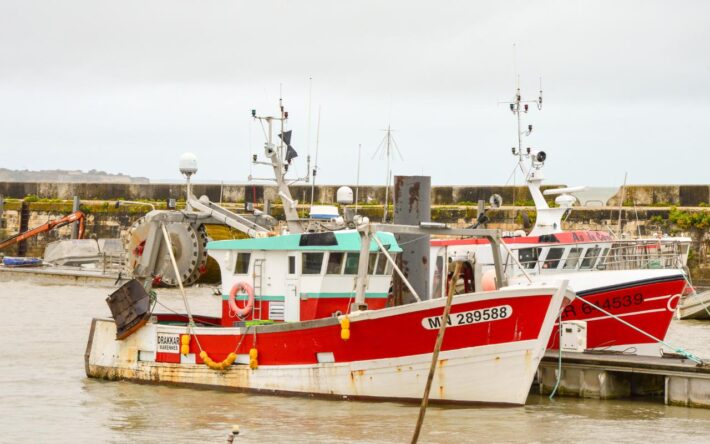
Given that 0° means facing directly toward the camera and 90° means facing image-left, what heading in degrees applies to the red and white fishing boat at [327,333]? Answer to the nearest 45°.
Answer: approximately 270°

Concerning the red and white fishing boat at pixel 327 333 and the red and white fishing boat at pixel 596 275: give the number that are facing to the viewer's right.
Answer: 2

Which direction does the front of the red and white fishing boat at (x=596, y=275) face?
to the viewer's right

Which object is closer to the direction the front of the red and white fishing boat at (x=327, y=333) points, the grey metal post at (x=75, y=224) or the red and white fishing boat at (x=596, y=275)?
the red and white fishing boat

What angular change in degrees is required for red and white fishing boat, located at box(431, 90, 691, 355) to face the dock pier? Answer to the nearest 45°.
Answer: approximately 90° to its right

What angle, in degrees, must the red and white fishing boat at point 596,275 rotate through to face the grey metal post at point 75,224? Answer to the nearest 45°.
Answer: approximately 135° to its left

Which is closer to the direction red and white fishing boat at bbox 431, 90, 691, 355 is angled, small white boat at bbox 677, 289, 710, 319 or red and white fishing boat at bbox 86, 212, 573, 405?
the small white boat

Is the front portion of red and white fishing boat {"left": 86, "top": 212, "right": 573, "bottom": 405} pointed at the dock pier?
yes
